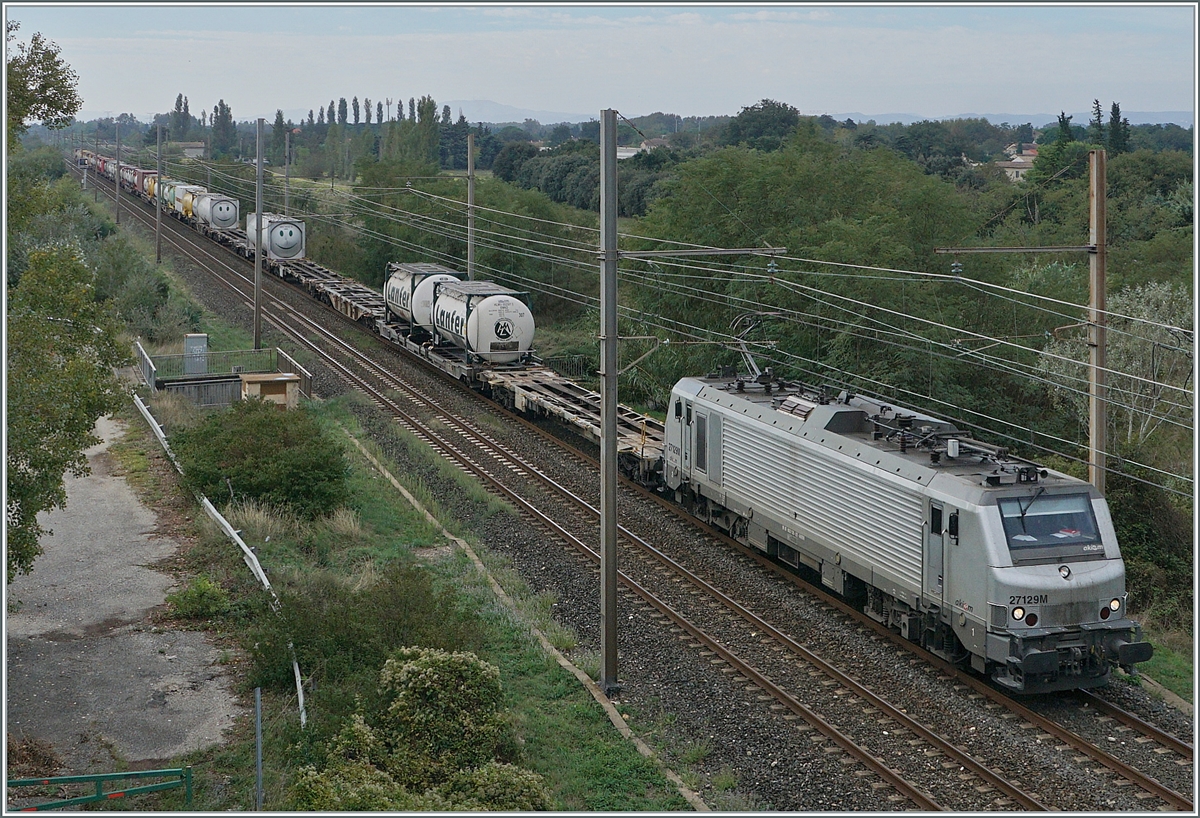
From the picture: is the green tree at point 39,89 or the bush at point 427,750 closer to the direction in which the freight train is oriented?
the bush

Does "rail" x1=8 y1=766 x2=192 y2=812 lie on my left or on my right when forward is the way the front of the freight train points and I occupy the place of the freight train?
on my right

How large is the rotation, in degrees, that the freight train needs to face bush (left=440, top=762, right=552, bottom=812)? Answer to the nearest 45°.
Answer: approximately 90° to its right

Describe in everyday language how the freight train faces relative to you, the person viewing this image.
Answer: facing the viewer and to the right of the viewer

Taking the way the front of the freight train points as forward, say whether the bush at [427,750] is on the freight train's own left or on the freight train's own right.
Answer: on the freight train's own right

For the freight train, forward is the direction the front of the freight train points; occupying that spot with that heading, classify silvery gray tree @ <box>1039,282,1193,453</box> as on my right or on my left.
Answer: on my left

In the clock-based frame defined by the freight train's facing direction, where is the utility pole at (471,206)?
The utility pole is roughly at 7 o'clock from the freight train.

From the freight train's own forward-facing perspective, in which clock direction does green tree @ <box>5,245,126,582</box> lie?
The green tree is roughly at 4 o'clock from the freight train.

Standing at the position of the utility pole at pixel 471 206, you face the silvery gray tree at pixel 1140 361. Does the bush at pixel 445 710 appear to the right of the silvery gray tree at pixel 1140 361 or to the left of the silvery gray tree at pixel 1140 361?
right
